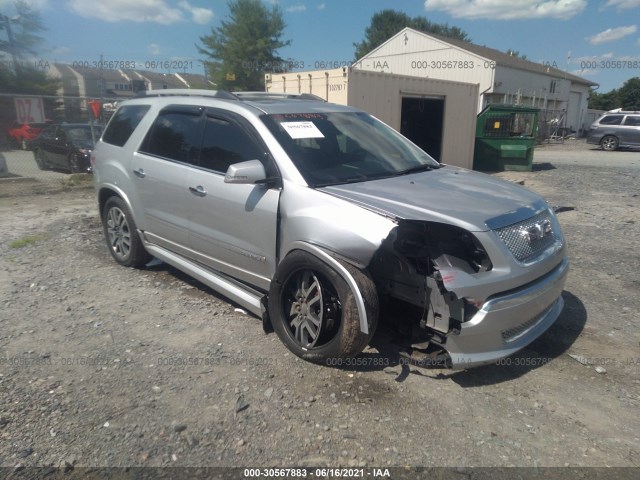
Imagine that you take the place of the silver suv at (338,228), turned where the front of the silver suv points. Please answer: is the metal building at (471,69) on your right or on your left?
on your left

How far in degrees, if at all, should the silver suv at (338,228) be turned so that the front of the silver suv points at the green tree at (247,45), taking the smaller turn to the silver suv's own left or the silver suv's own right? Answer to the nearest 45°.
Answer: approximately 135° to the silver suv's own left

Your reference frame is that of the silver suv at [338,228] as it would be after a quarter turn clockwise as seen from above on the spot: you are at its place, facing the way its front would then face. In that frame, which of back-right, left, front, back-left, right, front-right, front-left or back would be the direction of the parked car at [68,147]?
right

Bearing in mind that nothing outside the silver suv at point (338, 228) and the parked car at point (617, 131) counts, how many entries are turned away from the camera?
0

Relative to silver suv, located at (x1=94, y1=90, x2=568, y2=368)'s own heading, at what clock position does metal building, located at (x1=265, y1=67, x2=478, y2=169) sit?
The metal building is roughly at 8 o'clock from the silver suv.

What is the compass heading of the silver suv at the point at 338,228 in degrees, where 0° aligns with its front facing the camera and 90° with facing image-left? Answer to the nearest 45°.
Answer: approximately 315°
